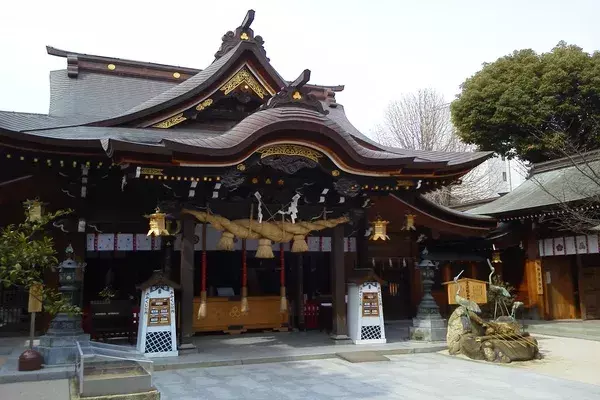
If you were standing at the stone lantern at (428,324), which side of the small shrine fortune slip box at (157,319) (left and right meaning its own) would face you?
left

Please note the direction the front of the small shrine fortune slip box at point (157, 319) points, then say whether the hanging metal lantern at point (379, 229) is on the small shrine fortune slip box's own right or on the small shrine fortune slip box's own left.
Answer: on the small shrine fortune slip box's own left

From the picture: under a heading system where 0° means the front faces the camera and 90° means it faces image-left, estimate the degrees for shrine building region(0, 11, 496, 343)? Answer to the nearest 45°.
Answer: approximately 315°

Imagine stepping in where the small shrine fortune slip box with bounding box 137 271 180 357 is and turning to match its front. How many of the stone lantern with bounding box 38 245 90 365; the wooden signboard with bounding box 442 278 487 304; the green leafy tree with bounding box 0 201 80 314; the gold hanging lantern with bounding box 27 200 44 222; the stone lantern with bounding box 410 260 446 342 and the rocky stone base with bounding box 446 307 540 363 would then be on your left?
3

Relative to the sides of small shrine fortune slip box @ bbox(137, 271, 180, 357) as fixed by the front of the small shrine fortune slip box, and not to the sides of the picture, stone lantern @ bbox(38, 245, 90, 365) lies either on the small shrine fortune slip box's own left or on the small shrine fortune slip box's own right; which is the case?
on the small shrine fortune slip box's own right

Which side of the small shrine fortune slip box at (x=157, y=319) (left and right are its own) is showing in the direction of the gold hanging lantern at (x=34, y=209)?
right

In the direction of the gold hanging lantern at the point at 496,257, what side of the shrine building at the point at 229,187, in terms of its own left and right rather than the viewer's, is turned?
left

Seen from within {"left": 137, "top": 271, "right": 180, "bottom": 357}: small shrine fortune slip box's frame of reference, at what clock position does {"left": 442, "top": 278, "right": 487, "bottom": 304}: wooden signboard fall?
The wooden signboard is roughly at 9 o'clock from the small shrine fortune slip box.

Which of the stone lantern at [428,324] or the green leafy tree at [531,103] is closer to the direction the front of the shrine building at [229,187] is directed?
the stone lantern

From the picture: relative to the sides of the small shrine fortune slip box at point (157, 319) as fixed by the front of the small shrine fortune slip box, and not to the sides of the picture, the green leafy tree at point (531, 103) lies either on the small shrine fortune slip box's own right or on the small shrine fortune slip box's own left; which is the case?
on the small shrine fortune slip box's own left
